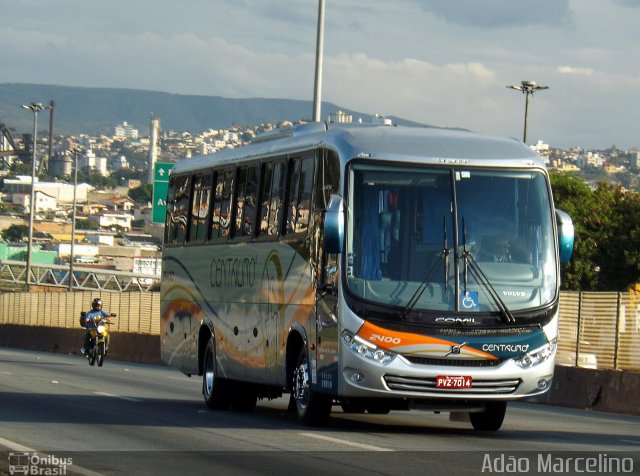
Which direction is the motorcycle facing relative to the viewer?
toward the camera

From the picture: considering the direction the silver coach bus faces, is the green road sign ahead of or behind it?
behind

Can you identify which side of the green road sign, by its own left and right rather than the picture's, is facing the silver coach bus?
front

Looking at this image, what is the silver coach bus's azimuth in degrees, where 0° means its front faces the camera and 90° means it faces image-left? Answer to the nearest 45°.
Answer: approximately 315°

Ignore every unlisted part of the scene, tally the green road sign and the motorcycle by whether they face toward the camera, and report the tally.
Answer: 2

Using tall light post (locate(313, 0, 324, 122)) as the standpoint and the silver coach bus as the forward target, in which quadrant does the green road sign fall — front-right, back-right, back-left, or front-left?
back-right

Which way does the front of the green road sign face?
toward the camera
